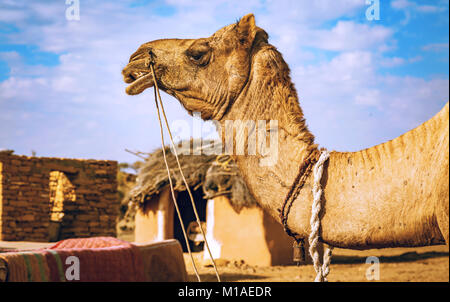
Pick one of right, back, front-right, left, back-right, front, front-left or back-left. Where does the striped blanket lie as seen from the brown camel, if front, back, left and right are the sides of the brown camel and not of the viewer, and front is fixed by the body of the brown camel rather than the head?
front-right

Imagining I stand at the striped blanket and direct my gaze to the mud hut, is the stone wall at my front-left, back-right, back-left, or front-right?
front-left

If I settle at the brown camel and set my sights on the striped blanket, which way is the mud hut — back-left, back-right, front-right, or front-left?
front-right

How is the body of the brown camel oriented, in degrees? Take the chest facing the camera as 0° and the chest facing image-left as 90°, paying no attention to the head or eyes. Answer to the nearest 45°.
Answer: approximately 90°

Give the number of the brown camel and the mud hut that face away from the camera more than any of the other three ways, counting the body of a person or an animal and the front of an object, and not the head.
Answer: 0

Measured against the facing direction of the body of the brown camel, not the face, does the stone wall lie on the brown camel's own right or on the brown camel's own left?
on the brown camel's own right

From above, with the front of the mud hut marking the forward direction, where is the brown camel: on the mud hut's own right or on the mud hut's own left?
on the mud hut's own left

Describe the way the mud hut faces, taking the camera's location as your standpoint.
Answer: facing the viewer and to the left of the viewer

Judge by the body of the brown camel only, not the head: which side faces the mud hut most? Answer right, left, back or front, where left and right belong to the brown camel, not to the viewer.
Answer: right
